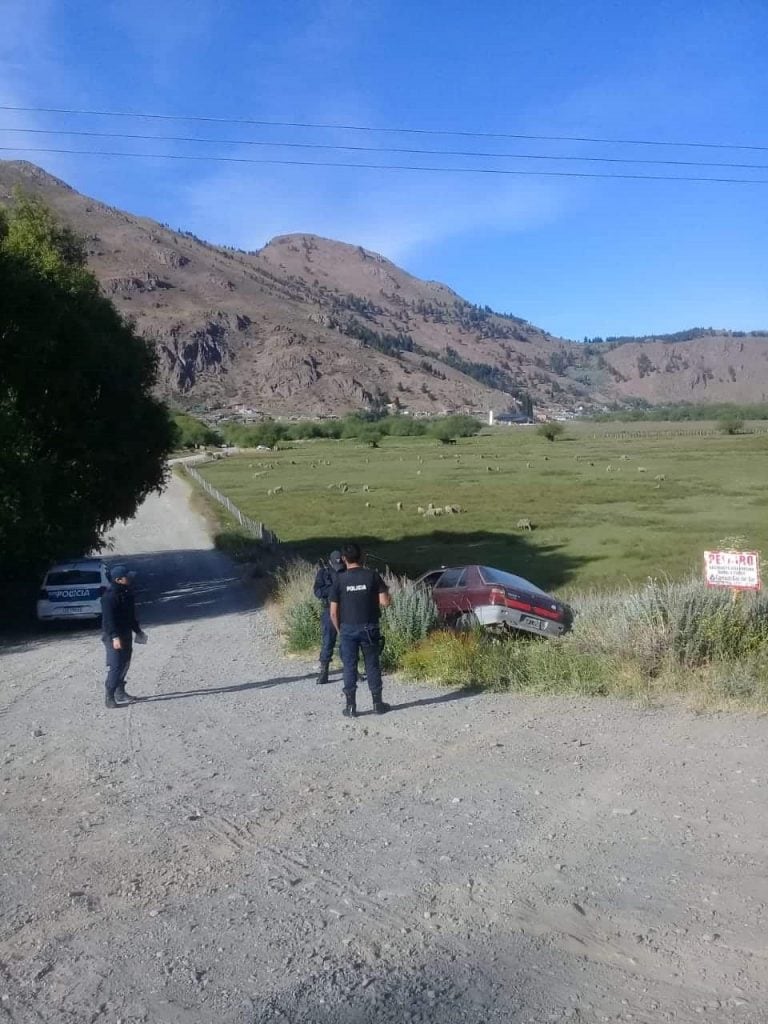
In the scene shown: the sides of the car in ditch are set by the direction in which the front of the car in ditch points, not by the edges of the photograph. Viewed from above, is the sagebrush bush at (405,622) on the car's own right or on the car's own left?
on the car's own left

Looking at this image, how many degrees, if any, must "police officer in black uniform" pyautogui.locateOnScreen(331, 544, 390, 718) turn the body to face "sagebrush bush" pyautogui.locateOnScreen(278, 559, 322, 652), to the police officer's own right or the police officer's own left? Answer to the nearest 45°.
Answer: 0° — they already face it

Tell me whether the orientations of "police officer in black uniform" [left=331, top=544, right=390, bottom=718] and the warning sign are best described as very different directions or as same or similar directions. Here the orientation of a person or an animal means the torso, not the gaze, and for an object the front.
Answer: very different directions

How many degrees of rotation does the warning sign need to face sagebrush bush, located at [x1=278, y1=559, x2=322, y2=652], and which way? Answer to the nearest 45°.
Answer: approximately 90° to its right

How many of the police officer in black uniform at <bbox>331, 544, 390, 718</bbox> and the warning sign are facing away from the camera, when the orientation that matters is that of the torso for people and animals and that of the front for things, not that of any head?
1

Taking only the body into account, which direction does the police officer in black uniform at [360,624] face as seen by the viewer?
away from the camera

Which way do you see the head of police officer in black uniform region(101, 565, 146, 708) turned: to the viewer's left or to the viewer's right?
to the viewer's right

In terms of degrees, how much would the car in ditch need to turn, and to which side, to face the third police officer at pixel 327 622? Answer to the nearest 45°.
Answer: approximately 90° to its left
